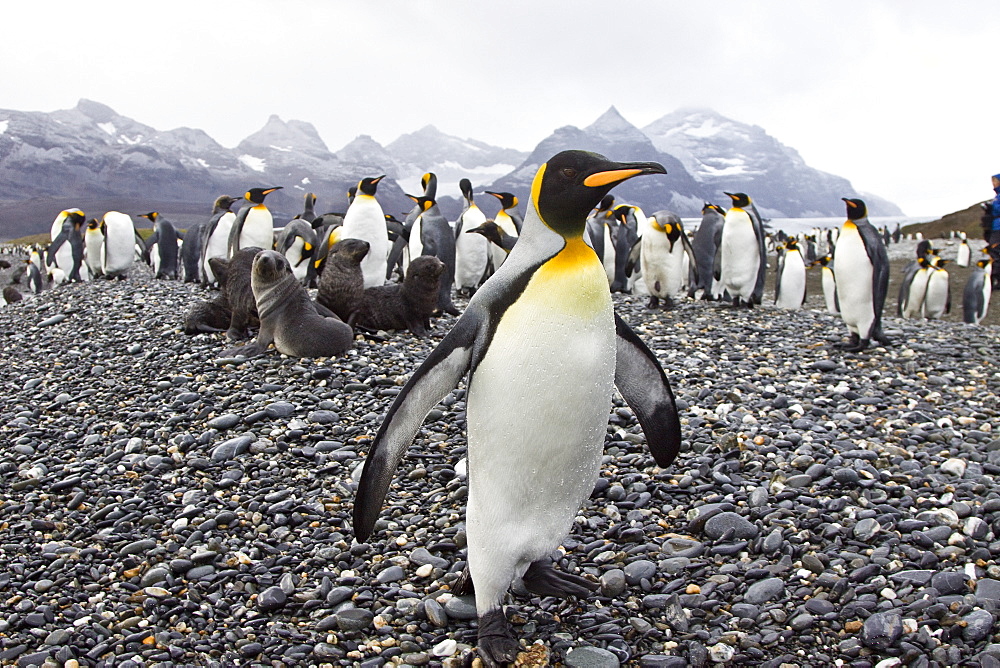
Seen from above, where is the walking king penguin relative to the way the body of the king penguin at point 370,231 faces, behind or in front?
in front

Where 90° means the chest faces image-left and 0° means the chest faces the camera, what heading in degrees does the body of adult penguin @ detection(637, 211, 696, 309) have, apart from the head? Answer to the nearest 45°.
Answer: approximately 0°

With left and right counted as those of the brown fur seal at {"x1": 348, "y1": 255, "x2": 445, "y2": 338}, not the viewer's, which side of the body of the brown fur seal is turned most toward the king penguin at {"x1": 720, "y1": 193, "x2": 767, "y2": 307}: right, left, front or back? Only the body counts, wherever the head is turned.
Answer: front

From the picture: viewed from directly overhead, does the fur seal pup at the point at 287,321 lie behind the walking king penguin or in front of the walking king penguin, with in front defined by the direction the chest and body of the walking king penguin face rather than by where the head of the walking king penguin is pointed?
behind

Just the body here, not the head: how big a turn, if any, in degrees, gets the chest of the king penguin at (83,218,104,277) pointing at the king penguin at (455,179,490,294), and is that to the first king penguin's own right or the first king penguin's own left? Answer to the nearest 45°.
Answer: approximately 45° to the first king penguin's own left

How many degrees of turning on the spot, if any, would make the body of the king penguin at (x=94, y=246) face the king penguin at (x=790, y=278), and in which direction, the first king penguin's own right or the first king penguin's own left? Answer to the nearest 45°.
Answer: approximately 45° to the first king penguin's own left

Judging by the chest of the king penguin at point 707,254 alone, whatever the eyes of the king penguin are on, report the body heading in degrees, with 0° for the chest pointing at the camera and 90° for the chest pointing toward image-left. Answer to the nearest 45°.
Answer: approximately 225°

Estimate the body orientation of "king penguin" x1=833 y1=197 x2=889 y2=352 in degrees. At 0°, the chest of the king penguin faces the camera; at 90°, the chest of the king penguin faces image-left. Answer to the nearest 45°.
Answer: approximately 45°
